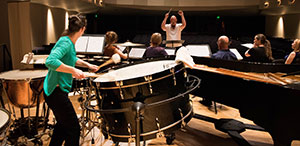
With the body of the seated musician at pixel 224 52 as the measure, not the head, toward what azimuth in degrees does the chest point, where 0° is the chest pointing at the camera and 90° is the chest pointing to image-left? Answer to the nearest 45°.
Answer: approximately 180°

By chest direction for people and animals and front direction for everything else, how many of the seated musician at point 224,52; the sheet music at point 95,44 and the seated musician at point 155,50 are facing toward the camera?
1

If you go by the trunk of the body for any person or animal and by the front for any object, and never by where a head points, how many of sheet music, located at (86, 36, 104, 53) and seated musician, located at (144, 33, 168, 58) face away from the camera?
1

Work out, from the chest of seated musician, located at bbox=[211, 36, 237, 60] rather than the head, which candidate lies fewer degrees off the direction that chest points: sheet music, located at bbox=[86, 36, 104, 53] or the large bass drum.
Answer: the sheet music

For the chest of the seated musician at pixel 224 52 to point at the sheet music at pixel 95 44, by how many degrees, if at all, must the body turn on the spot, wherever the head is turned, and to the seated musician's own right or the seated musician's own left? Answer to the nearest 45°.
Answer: approximately 90° to the seated musician's own left

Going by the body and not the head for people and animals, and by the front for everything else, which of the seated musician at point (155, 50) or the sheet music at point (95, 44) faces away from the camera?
the seated musician

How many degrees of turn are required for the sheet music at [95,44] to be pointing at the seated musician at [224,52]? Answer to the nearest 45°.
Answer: approximately 45° to its left

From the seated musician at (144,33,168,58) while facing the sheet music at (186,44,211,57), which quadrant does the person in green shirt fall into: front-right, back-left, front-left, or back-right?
back-right

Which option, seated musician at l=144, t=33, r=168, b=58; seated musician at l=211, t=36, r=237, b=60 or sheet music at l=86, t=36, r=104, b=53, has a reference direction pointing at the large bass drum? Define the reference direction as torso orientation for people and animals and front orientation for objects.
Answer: the sheet music

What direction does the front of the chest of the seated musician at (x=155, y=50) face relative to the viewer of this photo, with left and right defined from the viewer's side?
facing away from the viewer

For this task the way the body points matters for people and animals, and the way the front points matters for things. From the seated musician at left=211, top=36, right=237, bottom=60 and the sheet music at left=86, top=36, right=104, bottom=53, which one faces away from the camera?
the seated musician

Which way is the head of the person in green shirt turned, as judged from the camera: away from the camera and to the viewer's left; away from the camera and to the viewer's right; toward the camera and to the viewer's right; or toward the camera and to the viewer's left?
away from the camera and to the viewer's right

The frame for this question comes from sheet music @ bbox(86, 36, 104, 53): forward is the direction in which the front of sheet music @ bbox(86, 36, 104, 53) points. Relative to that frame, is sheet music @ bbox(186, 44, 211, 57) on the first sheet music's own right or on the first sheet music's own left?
on the first sheet music's own left
